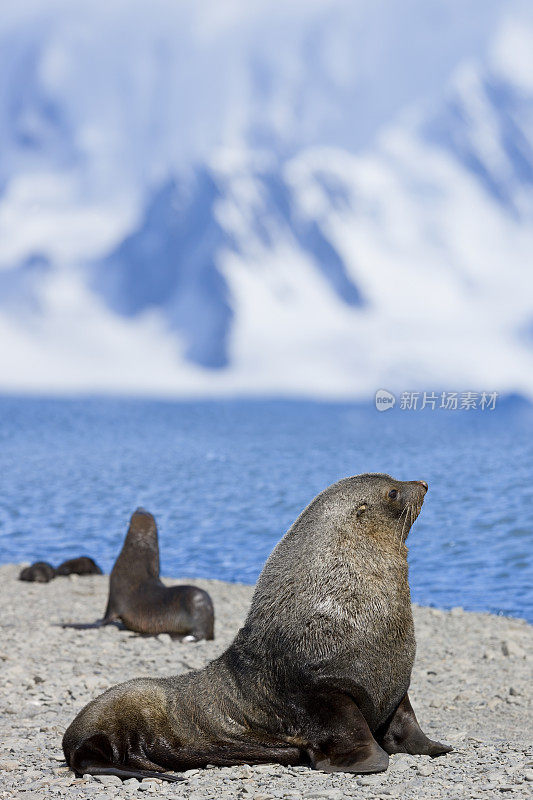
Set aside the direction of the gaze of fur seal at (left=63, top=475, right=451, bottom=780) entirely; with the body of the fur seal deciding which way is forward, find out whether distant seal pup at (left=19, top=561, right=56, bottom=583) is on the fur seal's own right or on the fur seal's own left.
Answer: on the fur seal's own left

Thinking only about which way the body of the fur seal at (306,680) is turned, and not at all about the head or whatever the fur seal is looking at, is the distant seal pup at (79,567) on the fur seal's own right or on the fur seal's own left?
on the fur seal's own left

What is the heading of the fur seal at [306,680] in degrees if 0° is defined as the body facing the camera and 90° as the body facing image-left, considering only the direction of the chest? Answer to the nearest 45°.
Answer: approximately 270°

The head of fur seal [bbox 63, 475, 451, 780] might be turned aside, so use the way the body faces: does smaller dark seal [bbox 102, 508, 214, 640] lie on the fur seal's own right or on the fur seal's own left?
on the fur seal's own left
